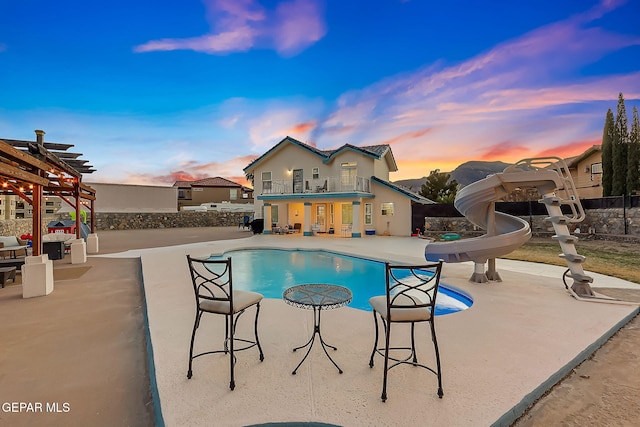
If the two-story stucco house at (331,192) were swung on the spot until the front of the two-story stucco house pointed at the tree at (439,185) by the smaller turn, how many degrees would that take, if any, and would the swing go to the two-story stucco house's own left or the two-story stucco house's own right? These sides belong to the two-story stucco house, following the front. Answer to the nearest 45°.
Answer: approximately 135° to the two-story stucco house's own left

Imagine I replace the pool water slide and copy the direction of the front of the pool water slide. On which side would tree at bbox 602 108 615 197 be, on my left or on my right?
on my right

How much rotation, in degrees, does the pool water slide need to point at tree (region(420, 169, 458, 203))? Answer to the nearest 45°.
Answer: approximately 90° to its right

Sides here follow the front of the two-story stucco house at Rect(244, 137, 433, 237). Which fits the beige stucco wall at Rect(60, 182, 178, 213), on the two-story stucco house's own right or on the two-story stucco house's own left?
on the two-story stucco house's own right

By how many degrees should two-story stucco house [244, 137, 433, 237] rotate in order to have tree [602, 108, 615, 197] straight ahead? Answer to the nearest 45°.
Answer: approximately 90° to its left

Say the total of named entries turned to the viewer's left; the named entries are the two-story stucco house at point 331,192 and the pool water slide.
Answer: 1

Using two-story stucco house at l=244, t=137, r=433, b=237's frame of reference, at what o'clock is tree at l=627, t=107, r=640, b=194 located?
The tree is roughly at 9 o'clock from the two-story stucco house.

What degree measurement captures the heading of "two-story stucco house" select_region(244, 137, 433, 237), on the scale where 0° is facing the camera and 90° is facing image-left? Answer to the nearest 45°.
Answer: approximately 0°

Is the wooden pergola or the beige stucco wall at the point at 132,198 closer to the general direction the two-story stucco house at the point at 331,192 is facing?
the wooden pergola

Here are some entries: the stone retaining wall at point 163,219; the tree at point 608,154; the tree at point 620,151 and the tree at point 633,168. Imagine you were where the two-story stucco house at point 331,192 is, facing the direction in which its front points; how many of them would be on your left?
3

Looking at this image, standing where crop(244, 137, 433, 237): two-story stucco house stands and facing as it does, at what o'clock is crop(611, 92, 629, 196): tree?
The tree is roughly at 9 o'clock from the two-story stucco house.

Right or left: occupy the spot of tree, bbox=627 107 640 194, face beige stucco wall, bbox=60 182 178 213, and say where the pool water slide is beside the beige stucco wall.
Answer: left

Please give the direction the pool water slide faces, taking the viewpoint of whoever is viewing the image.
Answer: facing to the left of the viewer
